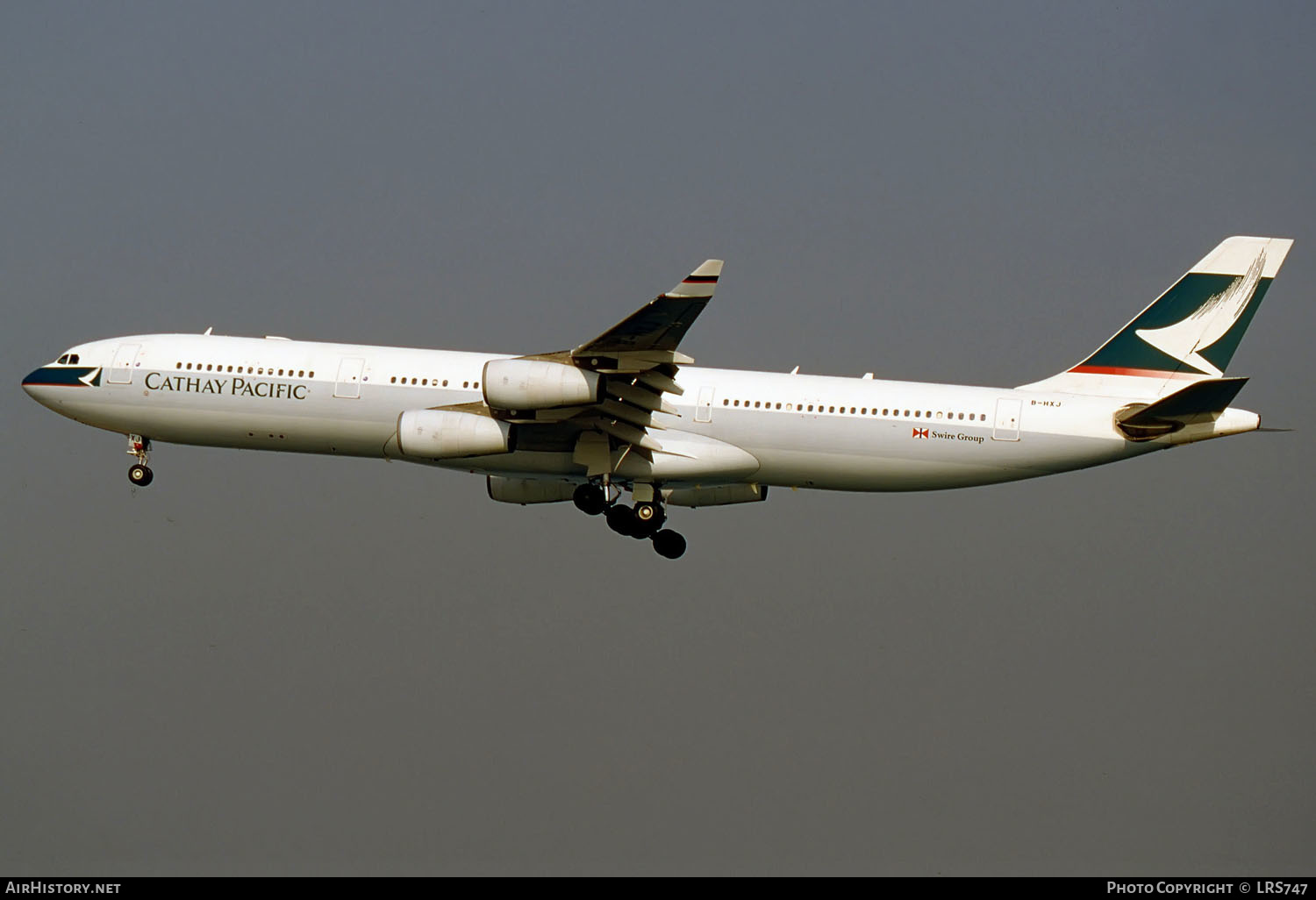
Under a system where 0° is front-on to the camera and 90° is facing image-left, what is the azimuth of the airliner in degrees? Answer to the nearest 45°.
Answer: approximately 90°
